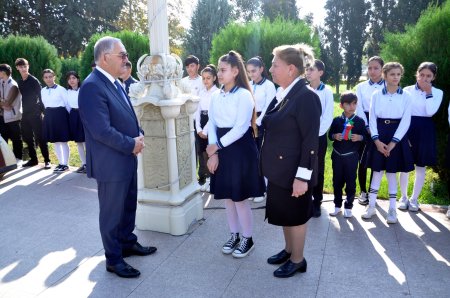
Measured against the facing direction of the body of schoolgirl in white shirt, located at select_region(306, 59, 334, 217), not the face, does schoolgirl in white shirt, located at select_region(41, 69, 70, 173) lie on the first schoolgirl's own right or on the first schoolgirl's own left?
on the first schoolgirl's own right

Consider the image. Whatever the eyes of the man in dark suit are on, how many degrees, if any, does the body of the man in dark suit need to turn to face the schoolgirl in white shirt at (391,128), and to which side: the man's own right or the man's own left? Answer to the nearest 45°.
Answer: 0° — they already face them

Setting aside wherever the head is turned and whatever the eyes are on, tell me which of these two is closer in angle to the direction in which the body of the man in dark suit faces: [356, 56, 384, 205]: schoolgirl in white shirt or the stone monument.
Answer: the schoolgirl in white shirt

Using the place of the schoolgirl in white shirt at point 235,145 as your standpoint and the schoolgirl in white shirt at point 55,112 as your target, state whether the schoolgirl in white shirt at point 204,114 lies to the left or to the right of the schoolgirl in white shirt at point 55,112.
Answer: right

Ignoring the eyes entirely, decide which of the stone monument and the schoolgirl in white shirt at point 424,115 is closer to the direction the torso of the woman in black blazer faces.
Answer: the stone monument

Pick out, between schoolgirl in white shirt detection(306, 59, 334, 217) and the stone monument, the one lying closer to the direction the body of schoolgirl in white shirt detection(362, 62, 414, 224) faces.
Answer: the stone monument

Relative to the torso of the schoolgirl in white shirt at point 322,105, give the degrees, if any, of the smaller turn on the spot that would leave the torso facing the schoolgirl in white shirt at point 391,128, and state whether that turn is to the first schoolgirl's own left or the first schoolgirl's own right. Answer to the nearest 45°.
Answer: approximately 135° to the first schoolgirl's own left

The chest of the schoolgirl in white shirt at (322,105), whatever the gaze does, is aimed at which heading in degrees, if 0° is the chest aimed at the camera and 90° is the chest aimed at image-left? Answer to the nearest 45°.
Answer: approximately 45°

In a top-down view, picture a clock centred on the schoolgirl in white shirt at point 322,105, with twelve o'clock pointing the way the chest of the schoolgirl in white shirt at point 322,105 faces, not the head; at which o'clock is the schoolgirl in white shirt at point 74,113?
the schoolgirl in white shirt at point 74,113 is roughly at 2 o'clock from the schoolgirl in white shirt at point 322,105.

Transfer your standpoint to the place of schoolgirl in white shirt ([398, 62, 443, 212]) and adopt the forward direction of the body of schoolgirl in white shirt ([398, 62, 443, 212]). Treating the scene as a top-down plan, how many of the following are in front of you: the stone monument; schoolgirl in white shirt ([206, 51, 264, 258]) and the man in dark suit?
3

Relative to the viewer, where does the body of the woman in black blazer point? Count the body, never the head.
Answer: to the viewer's left

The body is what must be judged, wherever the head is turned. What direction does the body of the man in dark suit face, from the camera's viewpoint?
to the viewer's right

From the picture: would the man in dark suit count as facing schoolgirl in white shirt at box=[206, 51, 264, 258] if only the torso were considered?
yes
